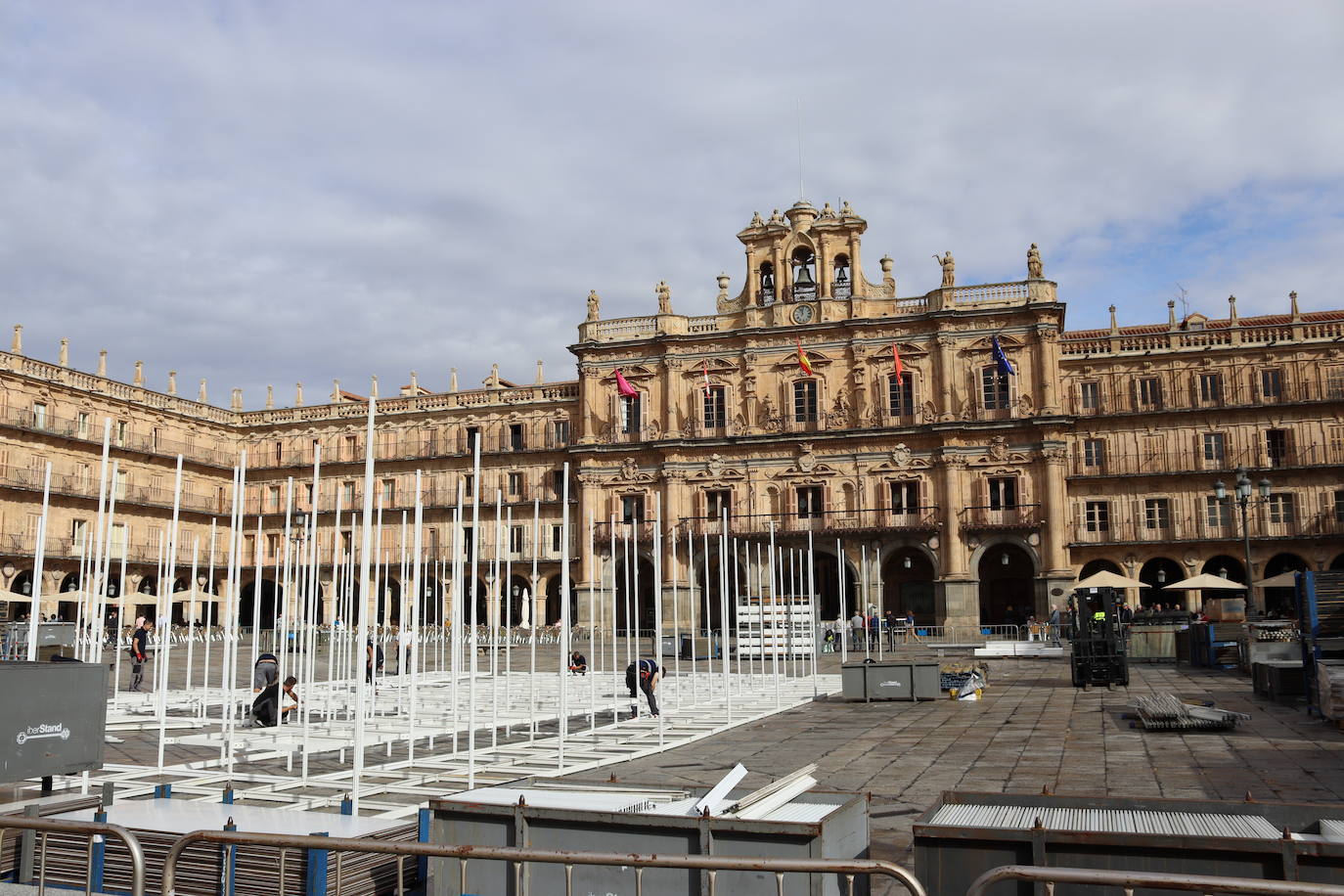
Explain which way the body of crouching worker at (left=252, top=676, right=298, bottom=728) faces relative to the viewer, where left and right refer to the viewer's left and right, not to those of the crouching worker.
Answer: facing to the right of the viewer

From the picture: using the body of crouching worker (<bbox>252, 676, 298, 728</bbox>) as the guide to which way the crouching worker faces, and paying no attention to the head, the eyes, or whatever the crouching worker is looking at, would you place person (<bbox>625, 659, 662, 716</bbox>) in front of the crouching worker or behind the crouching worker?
in front

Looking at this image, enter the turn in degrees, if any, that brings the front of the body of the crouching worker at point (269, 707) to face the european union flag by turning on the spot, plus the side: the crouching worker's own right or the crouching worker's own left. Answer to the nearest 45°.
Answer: approximately 45° to the crouching worker's own left

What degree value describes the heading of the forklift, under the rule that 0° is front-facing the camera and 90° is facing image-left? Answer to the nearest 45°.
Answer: approximately 0°

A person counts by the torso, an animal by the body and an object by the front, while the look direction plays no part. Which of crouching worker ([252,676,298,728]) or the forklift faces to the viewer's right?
the crouching worker

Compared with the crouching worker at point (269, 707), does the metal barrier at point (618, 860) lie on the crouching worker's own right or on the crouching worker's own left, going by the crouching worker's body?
on the crouching worker's own right

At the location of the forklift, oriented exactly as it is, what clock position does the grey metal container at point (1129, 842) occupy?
The grey metal container is roughly at 12 o'clock from the forklift.

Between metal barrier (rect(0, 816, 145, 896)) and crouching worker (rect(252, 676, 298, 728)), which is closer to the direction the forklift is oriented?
the metal barrier

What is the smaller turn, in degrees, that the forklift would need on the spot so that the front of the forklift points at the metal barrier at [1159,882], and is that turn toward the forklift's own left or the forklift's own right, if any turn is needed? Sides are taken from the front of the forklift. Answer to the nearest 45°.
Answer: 0° — it already faces it

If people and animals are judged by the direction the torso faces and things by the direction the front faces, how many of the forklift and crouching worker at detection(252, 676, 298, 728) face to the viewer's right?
1

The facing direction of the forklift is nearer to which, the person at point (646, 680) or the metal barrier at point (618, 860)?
the metal barrier

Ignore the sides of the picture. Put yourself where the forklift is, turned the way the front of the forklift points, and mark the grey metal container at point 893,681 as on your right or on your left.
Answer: on your right

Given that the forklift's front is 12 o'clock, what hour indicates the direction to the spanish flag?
The spanish flag is roughly at 5 o'clock from the forklift.
